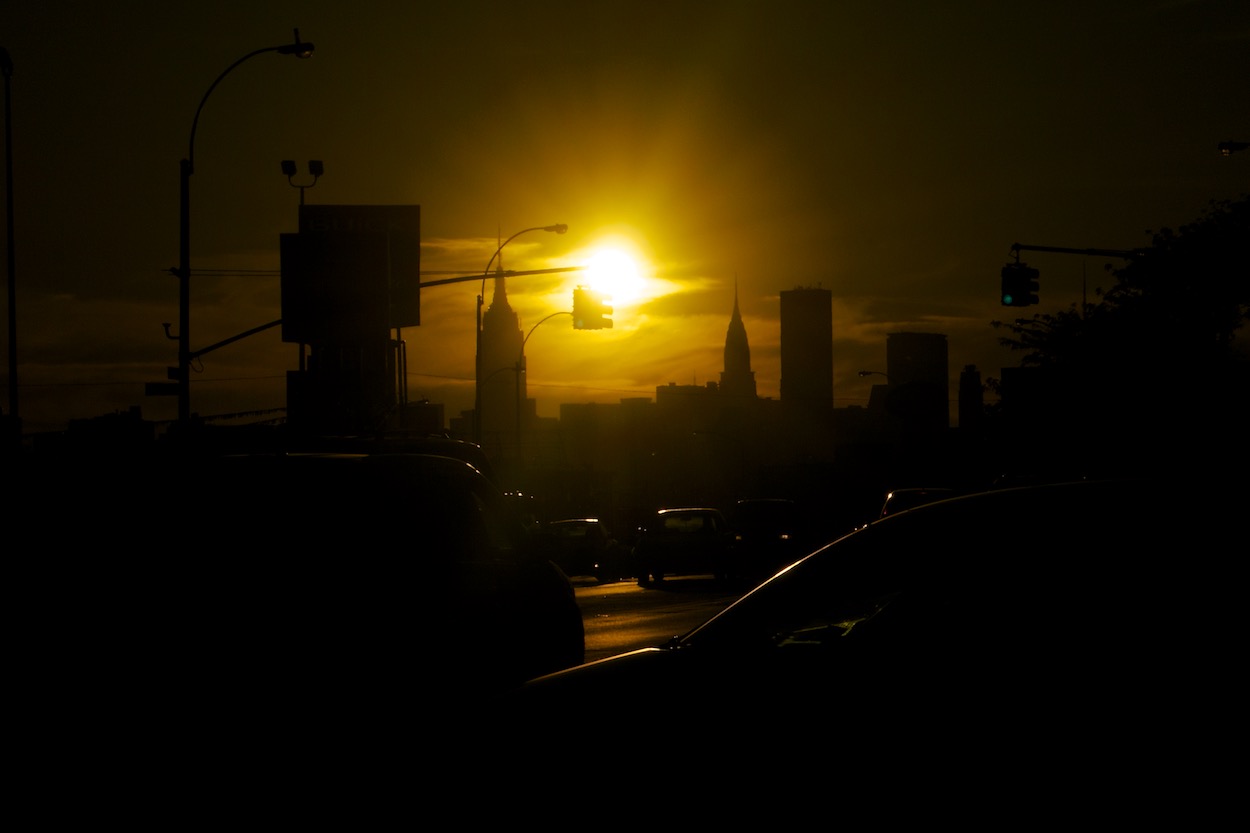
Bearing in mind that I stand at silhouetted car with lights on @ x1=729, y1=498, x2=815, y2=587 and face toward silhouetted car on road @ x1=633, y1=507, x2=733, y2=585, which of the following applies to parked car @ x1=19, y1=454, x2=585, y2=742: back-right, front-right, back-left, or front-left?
front-left

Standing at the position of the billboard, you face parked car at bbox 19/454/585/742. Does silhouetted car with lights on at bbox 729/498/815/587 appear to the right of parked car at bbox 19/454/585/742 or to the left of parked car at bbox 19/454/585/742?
left
